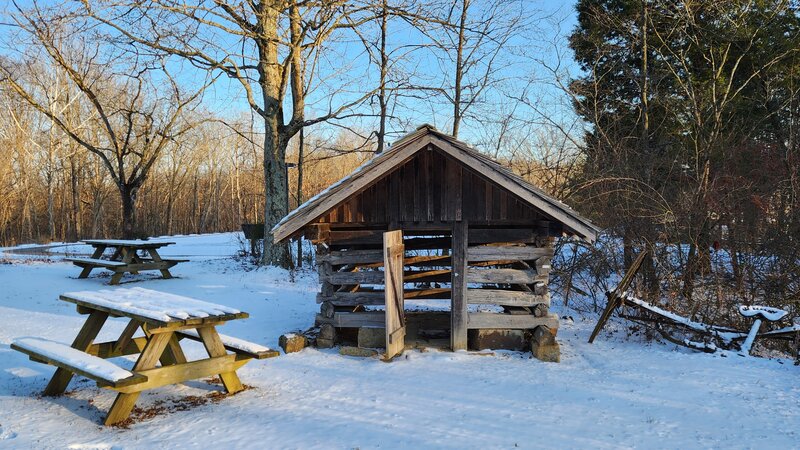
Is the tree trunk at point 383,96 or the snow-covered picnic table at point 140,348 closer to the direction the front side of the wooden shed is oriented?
the snow-covered picnic table

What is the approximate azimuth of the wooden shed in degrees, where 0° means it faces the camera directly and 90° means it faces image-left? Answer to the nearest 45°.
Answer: approximately 0°

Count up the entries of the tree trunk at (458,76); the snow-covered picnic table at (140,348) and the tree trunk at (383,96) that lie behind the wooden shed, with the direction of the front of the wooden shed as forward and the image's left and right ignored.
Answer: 2

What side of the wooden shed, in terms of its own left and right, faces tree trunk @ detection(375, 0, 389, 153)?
back

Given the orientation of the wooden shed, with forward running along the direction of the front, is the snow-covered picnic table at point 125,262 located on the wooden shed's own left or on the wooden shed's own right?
on the wooden shed's own right

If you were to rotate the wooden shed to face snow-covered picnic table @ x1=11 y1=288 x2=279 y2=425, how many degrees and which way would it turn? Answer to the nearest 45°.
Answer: approximately 45° to its right

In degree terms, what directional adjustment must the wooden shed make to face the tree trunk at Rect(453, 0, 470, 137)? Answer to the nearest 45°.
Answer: approximately 180°

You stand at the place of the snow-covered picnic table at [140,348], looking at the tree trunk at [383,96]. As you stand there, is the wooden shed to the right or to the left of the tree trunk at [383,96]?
right

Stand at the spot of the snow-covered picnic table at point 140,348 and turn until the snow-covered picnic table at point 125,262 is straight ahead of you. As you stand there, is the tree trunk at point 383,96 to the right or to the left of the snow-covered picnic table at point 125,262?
right

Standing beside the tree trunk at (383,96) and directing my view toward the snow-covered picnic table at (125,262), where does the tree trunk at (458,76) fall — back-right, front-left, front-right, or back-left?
back-left
